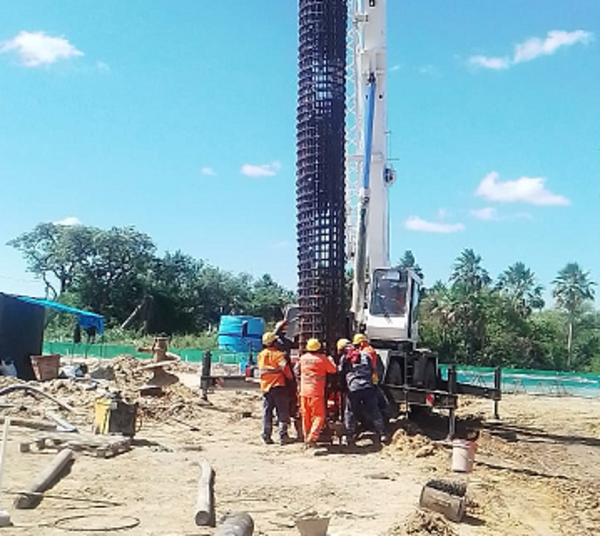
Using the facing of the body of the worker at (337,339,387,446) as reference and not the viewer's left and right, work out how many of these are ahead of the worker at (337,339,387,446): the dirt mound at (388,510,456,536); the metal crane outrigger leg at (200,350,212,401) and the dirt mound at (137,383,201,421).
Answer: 2

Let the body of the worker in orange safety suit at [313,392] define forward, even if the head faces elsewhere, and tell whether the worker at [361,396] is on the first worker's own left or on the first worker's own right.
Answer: on the first worker's own right

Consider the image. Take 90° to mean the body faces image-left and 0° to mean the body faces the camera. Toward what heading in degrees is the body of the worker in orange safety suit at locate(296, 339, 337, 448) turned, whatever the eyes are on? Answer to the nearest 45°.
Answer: approximately 180°

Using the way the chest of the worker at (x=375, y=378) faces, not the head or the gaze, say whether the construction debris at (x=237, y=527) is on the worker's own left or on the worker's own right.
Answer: on the worker's own left

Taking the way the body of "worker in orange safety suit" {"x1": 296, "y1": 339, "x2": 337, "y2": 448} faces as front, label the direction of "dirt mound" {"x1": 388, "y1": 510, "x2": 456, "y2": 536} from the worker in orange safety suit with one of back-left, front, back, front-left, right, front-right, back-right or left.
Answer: back

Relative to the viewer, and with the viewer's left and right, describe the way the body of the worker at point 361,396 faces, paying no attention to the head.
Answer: facing away from the viewer and to the left of the viewer

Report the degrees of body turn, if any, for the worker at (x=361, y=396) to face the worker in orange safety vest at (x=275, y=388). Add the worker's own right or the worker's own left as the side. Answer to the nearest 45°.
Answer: approximately 45° to the worker's own left

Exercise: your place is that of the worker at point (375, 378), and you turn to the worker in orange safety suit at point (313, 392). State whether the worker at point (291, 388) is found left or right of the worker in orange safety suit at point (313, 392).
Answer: right

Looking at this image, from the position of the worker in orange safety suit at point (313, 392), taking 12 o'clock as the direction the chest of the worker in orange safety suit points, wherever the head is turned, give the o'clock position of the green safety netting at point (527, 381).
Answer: The green safety netting is roughly at 1 o'clock from the worker in orange safety suit.

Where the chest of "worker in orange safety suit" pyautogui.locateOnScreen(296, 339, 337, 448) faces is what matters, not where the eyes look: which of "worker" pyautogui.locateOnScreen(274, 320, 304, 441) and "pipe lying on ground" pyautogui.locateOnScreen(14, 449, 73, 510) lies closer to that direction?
the worker

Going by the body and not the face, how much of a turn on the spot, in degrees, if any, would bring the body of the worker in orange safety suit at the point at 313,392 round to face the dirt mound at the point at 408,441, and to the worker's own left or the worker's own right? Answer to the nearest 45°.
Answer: approximately 90° to the worker's own right

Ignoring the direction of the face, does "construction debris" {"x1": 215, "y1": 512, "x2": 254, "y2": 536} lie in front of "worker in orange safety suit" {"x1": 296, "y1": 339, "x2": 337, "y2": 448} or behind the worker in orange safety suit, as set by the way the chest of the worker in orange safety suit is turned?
behind
